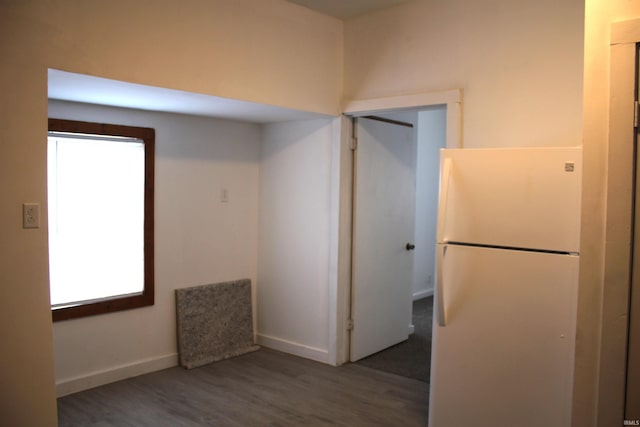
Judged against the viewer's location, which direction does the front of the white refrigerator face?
facing the viewer

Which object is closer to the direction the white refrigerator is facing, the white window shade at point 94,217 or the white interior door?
the white window shade

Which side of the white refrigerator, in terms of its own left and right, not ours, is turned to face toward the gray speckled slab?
right

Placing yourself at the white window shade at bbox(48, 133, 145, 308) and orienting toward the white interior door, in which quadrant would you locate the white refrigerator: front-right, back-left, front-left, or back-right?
front-right

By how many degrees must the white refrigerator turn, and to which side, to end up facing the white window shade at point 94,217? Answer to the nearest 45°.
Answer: approximately 90° to its right

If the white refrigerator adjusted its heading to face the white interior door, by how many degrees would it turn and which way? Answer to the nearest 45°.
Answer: approximately 135° to its right
